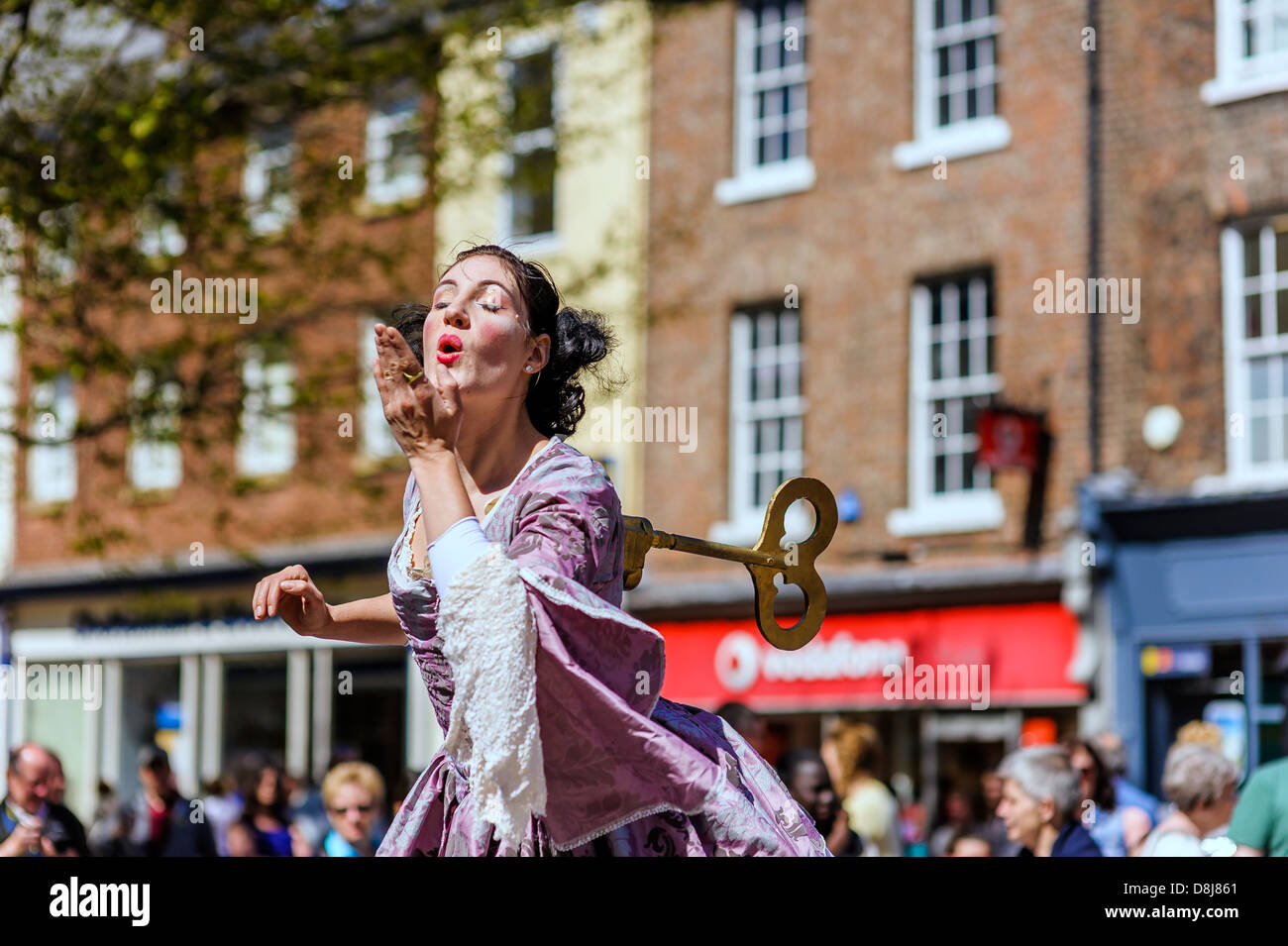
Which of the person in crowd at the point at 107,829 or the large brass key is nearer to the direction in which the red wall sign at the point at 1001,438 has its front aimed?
the large brass key

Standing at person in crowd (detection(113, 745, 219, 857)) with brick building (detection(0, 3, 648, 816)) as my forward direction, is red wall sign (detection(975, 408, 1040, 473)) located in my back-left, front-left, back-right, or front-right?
front-right

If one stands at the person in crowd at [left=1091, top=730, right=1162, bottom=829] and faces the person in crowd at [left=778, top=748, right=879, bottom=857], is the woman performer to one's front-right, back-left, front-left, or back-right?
front-left

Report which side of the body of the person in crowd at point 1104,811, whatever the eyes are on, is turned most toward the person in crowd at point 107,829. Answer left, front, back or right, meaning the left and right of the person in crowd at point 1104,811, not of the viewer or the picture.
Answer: right

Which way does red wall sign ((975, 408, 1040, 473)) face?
toward the camera

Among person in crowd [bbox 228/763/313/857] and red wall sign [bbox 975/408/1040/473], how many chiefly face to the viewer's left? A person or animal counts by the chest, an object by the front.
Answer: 0

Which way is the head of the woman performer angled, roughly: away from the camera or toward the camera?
toward the camera

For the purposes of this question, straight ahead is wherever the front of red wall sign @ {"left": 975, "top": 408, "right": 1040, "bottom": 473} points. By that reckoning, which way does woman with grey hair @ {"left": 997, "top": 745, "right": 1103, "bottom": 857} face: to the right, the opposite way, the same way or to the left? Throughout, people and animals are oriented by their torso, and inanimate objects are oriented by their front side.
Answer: to the right

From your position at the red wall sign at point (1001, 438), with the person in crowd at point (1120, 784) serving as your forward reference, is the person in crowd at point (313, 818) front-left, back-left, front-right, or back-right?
front-right

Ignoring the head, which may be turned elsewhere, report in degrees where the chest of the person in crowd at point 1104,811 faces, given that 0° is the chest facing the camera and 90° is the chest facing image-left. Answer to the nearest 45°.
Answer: approximately 45°

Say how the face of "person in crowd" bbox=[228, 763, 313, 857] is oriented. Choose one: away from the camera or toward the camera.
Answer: toward the camera

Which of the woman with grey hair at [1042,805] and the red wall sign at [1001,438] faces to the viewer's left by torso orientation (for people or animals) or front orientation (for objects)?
the woman with grey hair

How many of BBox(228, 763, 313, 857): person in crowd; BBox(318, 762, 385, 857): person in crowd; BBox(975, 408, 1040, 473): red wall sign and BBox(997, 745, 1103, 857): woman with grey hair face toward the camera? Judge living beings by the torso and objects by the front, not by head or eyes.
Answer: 3

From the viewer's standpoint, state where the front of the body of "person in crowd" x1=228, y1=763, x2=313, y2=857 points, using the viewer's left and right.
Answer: facing the viewer

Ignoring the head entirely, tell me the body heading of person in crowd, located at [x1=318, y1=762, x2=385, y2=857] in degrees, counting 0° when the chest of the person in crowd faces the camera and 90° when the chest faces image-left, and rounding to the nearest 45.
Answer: approximately 0°
